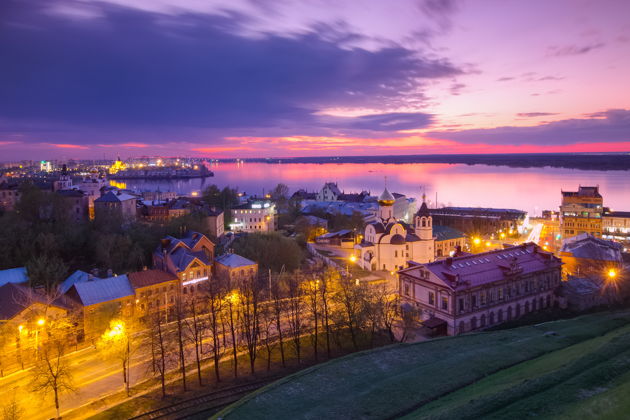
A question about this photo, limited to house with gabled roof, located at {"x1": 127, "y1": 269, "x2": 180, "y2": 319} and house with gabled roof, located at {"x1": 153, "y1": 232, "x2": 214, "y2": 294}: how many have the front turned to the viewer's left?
0

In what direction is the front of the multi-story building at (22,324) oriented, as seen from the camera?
facing the viewer and to the right of the viewer

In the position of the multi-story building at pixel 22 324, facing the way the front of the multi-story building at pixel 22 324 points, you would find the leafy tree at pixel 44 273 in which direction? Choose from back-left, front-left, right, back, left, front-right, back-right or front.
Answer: back-left

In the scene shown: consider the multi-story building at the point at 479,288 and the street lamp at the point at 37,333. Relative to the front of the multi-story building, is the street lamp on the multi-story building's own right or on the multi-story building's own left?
on the multi-story building's own right

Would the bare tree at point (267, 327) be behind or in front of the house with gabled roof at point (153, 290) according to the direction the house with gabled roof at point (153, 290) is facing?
in front

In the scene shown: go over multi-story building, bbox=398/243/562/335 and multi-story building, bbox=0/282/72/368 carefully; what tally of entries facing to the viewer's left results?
0

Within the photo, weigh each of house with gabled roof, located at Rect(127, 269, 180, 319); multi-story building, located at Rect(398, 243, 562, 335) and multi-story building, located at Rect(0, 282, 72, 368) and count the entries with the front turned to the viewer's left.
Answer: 0

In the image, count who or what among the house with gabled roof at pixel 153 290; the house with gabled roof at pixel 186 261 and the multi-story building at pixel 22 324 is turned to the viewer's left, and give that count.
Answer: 0

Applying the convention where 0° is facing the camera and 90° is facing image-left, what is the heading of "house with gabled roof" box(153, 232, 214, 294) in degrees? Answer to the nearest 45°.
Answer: approximately 315°

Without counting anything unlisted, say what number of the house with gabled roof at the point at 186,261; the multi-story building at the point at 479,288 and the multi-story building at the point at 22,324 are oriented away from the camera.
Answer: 0

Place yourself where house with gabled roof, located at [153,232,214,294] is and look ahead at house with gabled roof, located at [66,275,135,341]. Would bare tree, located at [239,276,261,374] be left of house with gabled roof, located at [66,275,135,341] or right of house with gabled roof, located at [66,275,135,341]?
left

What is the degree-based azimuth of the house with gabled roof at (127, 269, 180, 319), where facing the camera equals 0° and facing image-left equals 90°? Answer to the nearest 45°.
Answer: approximately 315°

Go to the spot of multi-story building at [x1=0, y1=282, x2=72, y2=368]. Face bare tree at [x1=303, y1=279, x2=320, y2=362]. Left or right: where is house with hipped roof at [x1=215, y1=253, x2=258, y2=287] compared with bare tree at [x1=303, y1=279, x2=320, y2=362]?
left
